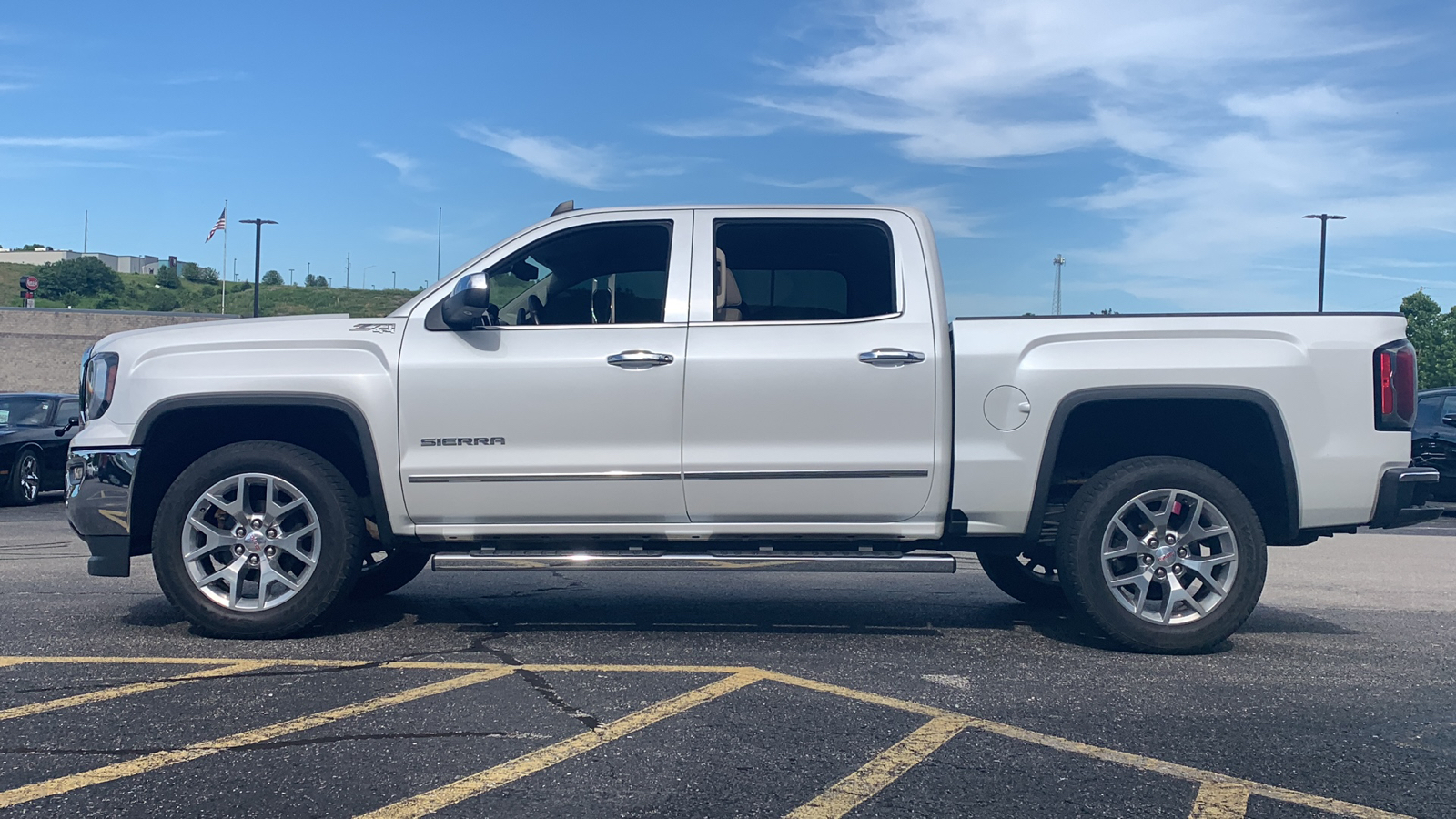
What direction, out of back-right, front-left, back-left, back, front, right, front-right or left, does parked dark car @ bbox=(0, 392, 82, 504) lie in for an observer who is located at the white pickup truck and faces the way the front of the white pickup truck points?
front-right

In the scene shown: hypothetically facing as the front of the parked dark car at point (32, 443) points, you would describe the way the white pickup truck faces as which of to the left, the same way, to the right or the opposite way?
to the right

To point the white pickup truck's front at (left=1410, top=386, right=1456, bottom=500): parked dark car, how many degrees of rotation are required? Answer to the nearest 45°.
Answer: approximately 135° to its right

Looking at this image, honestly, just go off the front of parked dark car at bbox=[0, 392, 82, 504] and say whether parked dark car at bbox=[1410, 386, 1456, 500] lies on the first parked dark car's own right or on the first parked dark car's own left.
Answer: on the first parked dark car's own left

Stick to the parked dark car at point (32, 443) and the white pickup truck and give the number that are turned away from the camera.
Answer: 0

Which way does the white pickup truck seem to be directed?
to the viewer's left

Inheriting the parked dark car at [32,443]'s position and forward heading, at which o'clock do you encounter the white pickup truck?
The white pickup truck is roughly at 10 o'clock from the parked dark car.
